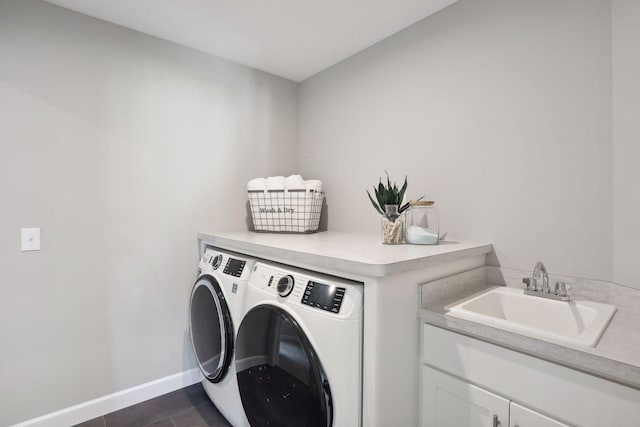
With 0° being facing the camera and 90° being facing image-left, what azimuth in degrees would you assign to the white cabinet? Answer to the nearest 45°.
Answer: approximately 45°

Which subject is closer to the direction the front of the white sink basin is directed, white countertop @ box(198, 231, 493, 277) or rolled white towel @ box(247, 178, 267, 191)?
the white countertop

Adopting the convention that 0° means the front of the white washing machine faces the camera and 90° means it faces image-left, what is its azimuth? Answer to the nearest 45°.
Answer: approximately 45°

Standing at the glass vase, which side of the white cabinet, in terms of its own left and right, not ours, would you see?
right

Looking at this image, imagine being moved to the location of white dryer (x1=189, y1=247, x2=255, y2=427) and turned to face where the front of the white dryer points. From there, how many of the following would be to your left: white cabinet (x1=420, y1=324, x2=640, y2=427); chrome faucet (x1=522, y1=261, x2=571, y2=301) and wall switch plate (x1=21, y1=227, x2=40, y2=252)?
2

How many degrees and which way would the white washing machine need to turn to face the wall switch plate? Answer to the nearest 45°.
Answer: approximately 45° to its right

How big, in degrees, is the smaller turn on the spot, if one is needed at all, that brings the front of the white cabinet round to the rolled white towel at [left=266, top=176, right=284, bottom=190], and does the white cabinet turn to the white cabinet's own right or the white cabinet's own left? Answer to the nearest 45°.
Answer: approximately 45° to the white cabinet's own right

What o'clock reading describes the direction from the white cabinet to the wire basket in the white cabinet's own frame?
The wire basket is roughly at 2 o'clock from the white cabinet.
